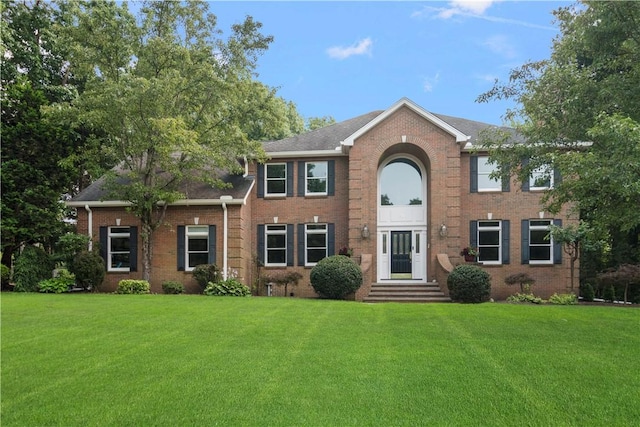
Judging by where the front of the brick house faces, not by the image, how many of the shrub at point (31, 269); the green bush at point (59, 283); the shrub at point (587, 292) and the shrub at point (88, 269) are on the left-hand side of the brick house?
1

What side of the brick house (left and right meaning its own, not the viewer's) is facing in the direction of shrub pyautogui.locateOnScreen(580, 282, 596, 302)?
left

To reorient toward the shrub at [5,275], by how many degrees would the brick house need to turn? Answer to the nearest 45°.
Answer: approximately 90° to its right

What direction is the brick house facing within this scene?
toward the camera

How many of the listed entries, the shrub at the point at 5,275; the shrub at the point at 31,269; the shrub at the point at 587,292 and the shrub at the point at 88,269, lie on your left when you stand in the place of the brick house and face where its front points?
1
